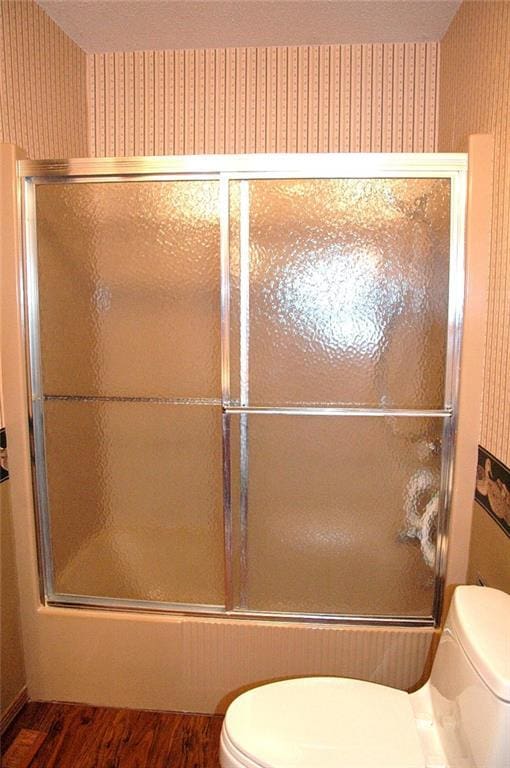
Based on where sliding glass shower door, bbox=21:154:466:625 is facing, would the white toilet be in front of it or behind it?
in front

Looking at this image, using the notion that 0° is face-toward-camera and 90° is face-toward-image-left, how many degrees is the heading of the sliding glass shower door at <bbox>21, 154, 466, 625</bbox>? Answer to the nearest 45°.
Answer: approximately 0°
